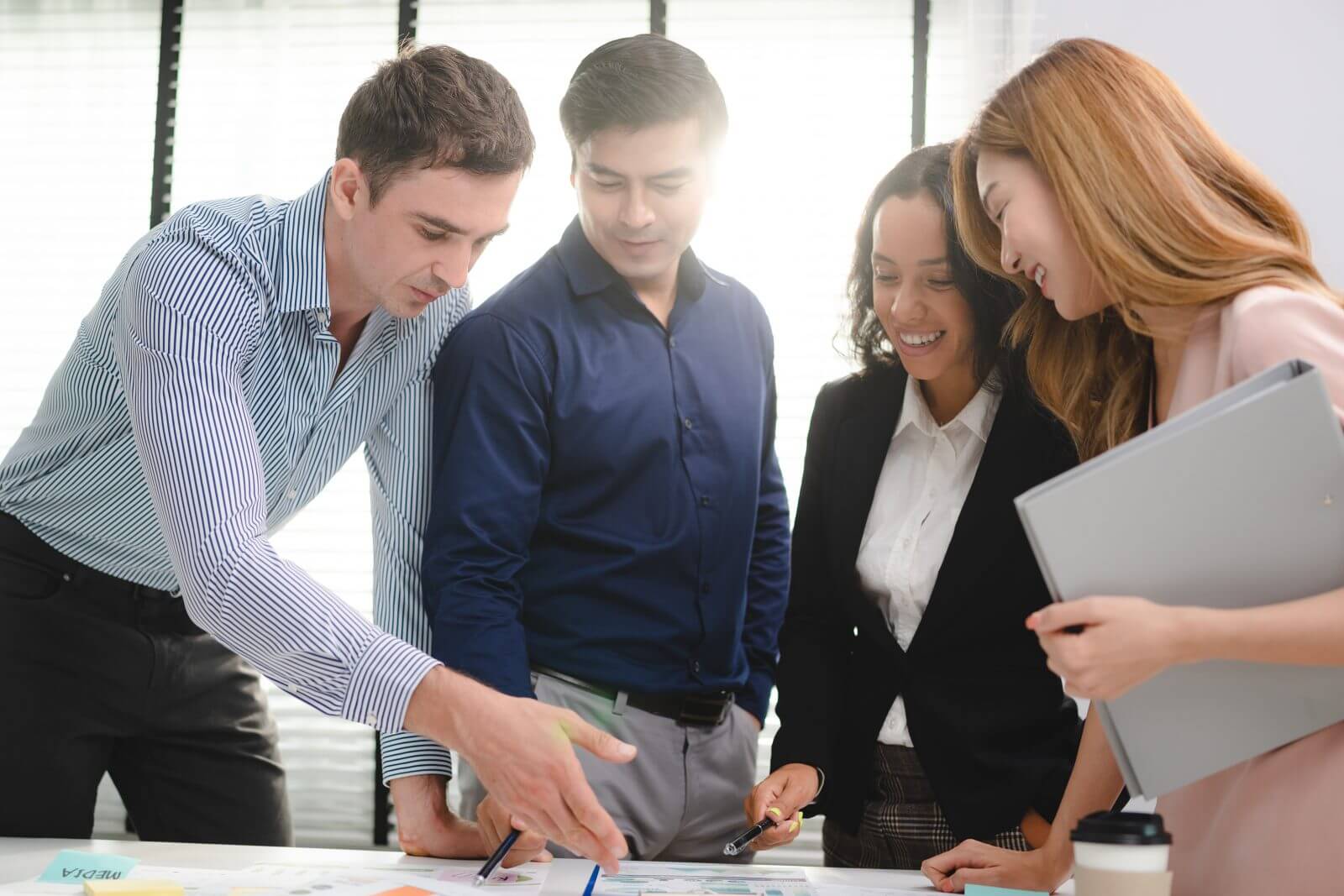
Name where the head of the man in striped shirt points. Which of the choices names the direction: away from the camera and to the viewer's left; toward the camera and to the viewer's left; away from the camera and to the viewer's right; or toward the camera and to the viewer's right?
toward the camera and to the viewer's right

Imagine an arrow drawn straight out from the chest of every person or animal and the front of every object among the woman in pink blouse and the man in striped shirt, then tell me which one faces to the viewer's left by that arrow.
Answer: the woman in pink blouse

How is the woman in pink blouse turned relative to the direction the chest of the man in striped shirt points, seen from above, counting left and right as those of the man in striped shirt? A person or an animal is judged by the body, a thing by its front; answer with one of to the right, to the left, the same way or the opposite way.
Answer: the opposite way

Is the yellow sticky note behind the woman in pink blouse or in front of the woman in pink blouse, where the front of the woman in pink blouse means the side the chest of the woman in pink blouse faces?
in front

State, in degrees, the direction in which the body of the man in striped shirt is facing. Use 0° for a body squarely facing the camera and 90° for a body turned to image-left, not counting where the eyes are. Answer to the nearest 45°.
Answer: approximately 315°

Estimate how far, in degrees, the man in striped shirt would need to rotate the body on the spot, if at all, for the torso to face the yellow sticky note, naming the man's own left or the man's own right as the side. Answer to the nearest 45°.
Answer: approximately 45° to the man's own right

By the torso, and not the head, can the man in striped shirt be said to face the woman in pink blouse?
yes

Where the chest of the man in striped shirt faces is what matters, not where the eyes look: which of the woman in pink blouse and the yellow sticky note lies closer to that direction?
the woman in pink blouse

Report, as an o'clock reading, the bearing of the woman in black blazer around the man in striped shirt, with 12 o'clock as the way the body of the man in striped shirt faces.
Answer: The woman in black blazer is roughly at 11 o'clock from the man in striped shirt.

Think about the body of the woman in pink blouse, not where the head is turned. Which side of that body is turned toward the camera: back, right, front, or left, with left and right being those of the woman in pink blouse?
left

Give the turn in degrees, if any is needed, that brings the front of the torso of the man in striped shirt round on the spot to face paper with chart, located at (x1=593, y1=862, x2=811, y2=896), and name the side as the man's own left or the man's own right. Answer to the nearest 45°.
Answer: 0° — they already face it

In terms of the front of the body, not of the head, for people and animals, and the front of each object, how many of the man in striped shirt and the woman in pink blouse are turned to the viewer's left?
1

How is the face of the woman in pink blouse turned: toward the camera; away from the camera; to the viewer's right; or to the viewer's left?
to the viewer's left

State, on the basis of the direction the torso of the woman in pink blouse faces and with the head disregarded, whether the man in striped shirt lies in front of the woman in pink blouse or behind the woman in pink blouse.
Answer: in front
